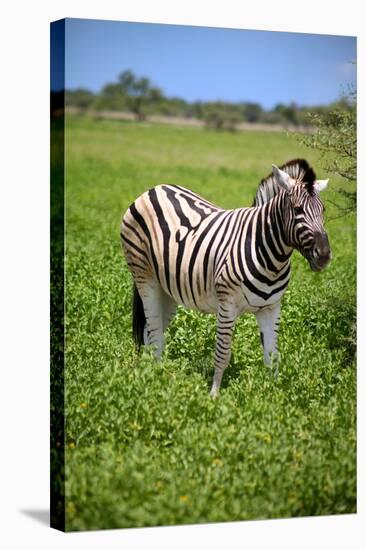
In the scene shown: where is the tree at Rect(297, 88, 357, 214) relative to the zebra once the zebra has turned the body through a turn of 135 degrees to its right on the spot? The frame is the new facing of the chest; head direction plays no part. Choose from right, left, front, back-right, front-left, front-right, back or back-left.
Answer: back-right

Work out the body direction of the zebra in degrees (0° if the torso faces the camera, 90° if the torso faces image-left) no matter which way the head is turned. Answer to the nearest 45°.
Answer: approximately 315°

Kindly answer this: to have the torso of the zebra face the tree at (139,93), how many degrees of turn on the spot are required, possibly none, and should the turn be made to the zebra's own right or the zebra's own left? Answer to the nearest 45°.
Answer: approximately 135° to the zebra's own left
